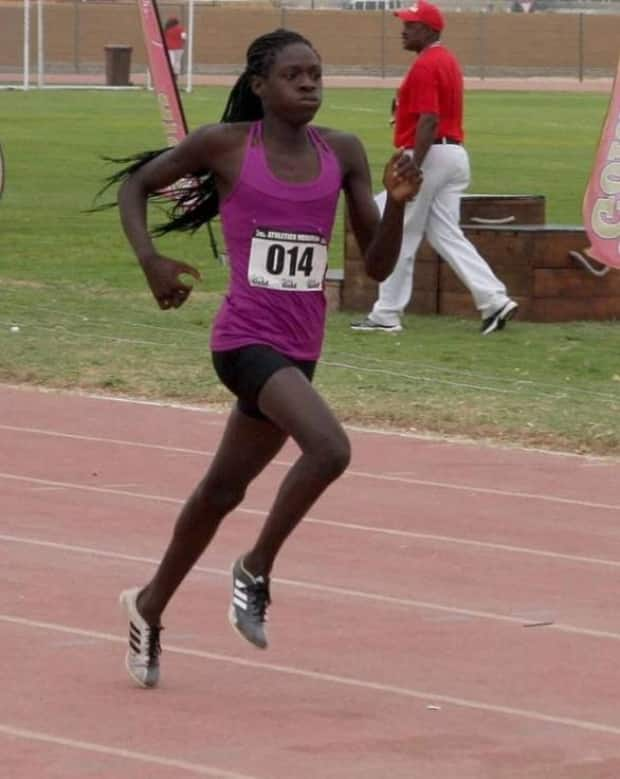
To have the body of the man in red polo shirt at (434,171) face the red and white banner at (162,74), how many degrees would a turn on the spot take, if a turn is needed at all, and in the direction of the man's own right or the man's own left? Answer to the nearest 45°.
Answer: approximately 45° to the man's own right

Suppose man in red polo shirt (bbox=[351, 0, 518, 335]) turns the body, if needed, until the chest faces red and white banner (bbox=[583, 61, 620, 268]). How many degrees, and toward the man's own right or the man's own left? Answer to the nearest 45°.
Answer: approximately 135° to the man's own left

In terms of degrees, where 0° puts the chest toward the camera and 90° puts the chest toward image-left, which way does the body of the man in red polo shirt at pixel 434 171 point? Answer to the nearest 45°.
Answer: approximately 90°

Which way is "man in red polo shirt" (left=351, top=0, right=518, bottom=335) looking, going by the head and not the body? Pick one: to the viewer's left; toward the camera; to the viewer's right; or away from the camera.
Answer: to the viewer's left
